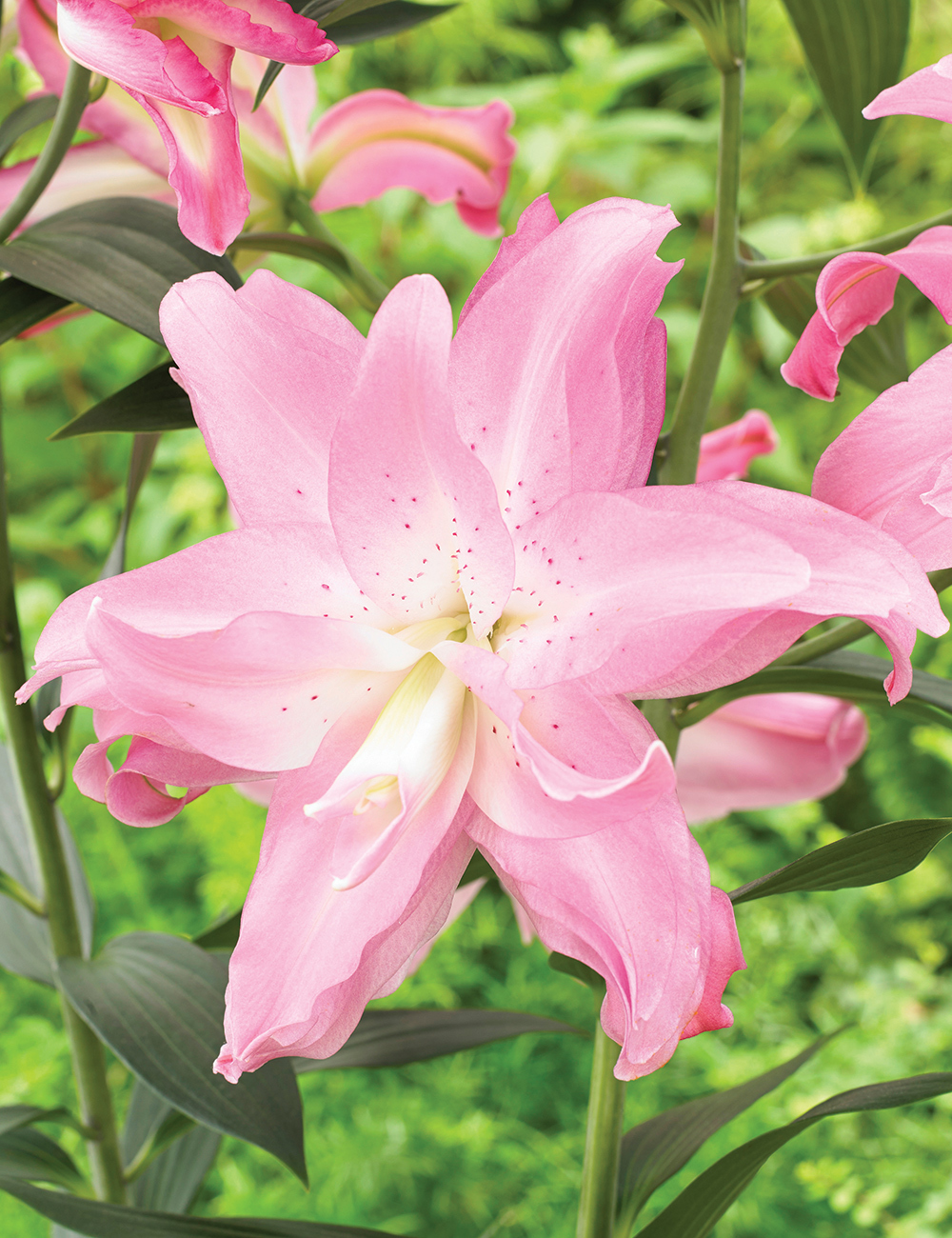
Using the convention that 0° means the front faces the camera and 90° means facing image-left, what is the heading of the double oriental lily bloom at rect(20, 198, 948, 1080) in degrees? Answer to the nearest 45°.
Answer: approximately 0°
